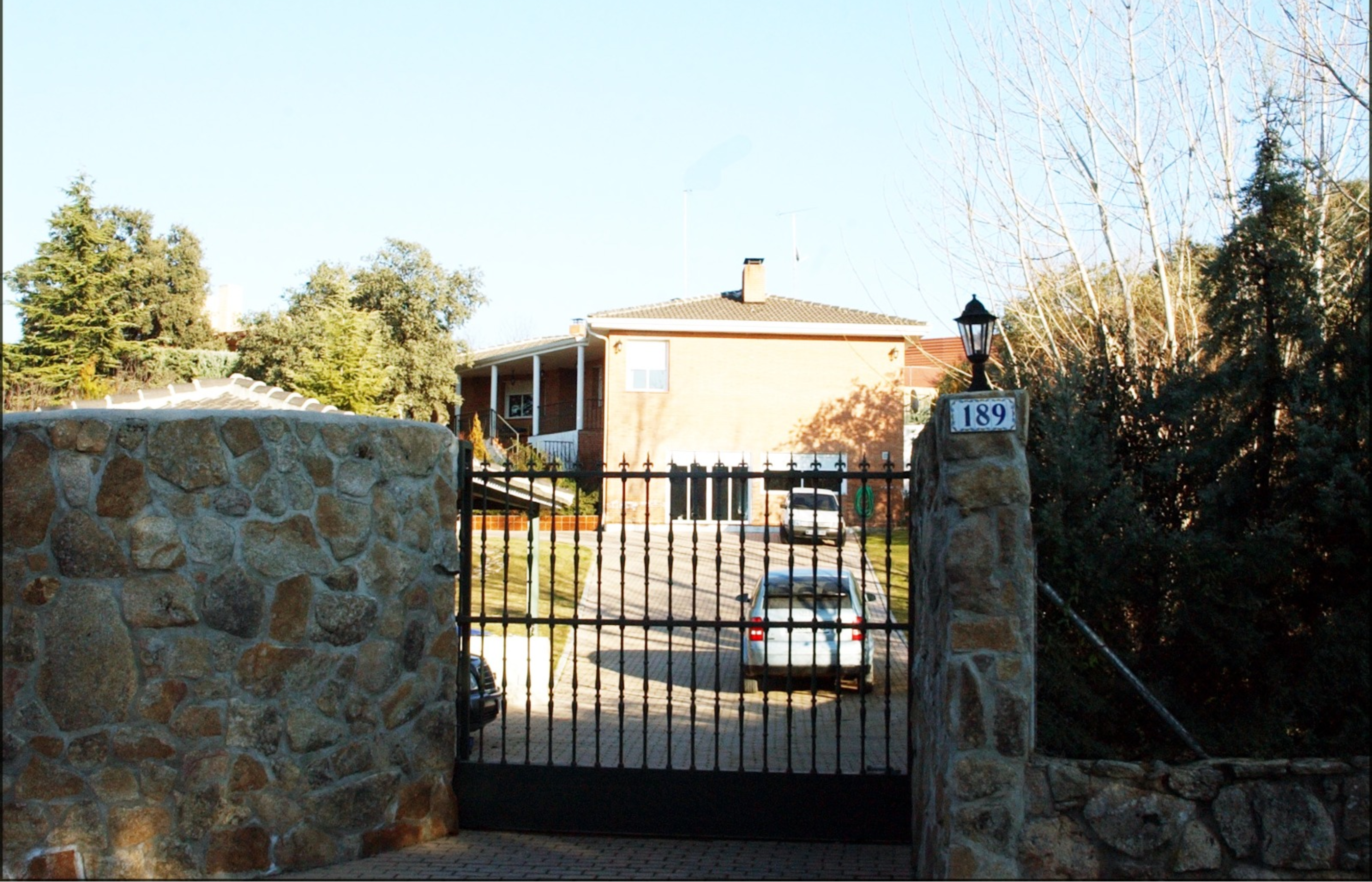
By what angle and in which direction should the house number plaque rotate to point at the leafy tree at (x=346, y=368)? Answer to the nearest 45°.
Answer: approximately 135° to its right

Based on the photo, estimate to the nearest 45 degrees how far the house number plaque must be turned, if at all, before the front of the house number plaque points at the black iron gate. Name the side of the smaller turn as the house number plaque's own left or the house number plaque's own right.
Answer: approximately 135° to the house number plaque's own right

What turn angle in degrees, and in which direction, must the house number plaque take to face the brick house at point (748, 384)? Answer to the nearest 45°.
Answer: approximately 180°

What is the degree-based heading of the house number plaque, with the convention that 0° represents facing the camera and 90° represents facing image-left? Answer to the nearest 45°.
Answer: approximately 0°

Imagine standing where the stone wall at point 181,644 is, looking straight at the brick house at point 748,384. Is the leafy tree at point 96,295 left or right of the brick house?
left

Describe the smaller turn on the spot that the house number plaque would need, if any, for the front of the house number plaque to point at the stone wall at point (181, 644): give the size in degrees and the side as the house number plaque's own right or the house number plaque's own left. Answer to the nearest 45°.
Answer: approximately 90° to the house number plaque's own right
